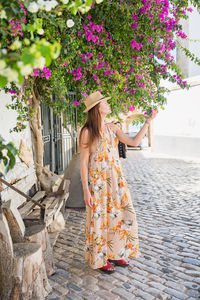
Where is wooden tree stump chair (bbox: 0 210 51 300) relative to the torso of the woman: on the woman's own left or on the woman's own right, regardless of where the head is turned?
on the woman's own right

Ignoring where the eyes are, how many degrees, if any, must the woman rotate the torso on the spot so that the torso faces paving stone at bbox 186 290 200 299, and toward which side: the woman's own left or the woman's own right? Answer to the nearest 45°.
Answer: approximately 45° to the woman's own left

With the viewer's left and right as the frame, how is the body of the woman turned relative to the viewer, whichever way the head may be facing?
facing the viewer and to the right of the viewer

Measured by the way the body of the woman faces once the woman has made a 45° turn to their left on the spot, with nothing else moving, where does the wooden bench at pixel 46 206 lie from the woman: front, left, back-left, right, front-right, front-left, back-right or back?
back-left
